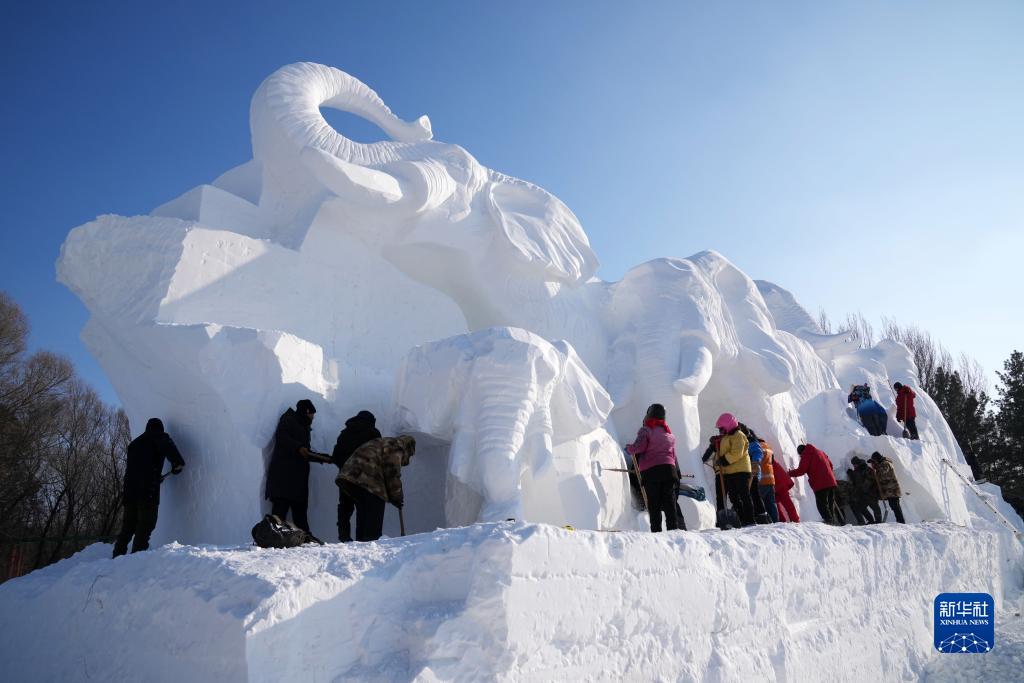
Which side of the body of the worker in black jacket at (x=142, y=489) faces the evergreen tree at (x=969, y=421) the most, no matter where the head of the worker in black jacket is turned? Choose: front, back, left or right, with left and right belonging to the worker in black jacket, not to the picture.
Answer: front

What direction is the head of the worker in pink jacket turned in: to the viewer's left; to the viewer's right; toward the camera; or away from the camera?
away from the camera

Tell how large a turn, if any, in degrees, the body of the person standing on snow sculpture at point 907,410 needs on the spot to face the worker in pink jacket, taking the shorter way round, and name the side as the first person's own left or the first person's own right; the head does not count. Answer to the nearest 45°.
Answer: approximately 90° to the first person's own left

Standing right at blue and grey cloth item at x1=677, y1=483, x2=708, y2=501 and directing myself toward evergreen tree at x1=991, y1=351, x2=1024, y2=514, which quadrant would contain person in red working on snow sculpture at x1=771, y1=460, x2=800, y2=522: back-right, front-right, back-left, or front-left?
front-right

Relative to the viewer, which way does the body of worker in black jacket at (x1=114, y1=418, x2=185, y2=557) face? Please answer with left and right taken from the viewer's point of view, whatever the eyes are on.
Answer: facing away from the viewer and to the right of the viewer

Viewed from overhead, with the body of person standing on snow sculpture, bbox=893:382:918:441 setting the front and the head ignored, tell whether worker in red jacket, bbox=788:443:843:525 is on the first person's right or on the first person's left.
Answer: on the first person's left

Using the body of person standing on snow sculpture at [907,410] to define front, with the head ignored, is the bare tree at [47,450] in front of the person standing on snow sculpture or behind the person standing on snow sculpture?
in front

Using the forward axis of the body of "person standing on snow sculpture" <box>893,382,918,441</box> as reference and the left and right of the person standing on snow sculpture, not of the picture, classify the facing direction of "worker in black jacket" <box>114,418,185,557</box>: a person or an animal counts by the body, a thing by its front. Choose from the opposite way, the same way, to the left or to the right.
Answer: to the right

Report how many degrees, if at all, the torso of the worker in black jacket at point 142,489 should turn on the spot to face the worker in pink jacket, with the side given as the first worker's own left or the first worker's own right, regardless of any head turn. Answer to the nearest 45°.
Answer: approximately 45° to the first worker's own right
